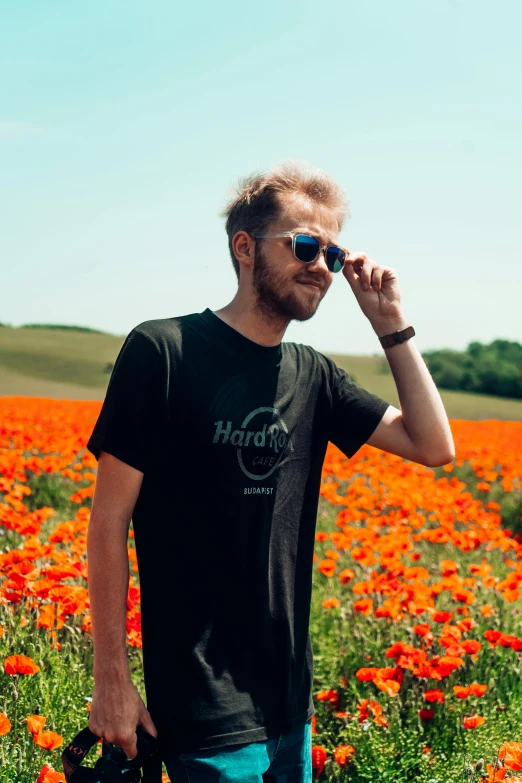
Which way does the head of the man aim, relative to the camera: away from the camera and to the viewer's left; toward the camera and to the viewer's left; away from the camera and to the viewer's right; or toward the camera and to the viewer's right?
toward the camera and to the viewer's right

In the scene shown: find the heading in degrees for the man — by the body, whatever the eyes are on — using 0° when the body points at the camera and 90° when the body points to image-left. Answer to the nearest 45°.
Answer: approximately 315°
